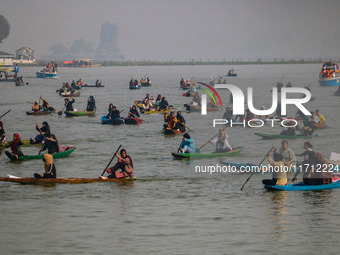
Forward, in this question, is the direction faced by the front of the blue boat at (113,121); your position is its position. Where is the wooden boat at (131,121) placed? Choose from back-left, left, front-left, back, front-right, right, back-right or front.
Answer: back

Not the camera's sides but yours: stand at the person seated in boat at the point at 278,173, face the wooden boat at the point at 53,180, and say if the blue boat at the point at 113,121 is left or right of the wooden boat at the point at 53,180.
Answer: right

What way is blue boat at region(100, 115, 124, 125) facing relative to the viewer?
to the viewer's left

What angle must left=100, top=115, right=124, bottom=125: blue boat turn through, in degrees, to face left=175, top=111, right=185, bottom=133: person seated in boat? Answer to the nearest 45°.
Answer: approximately 135° to its left
